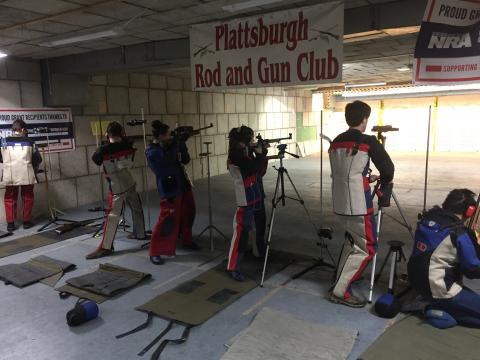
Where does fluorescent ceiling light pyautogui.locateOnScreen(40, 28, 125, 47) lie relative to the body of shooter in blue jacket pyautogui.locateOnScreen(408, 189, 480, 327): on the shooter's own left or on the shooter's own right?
on the shooter's own left

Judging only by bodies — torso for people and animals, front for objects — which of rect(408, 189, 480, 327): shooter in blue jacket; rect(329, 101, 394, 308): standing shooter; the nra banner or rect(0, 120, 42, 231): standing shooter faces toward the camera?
the nra banner

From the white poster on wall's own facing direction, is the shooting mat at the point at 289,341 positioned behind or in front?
in front

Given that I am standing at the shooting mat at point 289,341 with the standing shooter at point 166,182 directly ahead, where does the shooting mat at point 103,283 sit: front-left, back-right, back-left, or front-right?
front-left

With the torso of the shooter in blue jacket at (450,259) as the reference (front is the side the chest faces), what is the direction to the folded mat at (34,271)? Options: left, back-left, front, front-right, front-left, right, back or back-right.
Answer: back-left

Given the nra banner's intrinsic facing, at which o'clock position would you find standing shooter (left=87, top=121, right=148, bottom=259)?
The standing shooter is roughly at 3 o'clock from the nra banner.

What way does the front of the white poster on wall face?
toward the camera

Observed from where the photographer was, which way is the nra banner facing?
facing the viewer

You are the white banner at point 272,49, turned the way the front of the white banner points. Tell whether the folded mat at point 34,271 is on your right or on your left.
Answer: on your right
